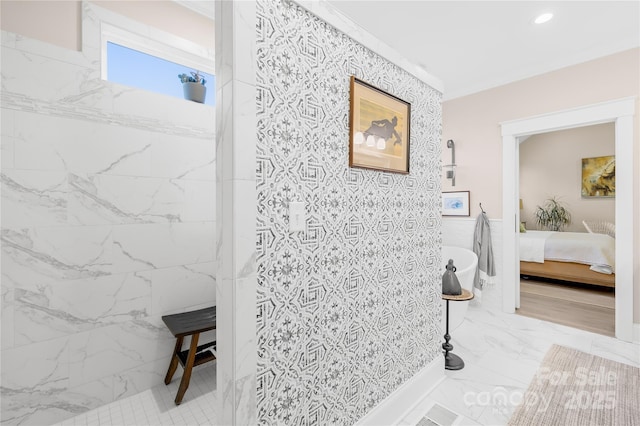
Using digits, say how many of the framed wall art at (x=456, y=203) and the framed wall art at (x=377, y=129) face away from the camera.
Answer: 0

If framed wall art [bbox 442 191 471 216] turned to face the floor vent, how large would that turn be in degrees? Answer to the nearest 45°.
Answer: approximately 45° to its left

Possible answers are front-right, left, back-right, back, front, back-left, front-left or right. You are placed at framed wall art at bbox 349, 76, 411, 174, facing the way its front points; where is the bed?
left

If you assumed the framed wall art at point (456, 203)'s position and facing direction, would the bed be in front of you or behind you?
behind

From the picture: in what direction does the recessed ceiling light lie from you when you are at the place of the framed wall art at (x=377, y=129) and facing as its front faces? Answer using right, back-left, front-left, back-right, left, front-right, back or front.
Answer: left

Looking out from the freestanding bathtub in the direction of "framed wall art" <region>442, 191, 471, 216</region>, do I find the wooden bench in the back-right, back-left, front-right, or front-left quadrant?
back-left

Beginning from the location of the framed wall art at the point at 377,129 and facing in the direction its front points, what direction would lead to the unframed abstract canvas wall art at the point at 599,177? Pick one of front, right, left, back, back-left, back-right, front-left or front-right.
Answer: left

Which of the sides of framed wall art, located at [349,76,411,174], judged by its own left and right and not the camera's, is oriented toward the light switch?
right

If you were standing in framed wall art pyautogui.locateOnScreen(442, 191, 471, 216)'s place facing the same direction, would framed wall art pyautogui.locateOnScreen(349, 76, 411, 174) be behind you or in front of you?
in front

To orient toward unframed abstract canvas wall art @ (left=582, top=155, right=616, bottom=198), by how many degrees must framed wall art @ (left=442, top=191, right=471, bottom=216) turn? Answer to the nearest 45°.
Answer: approximately 180°

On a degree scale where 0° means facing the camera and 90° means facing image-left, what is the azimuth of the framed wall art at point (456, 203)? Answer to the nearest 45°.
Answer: approximately 45°

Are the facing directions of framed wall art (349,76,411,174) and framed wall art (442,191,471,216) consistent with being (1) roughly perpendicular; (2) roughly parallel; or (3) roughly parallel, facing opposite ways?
roughly perpendicular

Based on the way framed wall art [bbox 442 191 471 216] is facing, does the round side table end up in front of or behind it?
in front

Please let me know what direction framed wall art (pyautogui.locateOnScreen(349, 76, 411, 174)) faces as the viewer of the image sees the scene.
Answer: facing the viewer and to the right of the viewer

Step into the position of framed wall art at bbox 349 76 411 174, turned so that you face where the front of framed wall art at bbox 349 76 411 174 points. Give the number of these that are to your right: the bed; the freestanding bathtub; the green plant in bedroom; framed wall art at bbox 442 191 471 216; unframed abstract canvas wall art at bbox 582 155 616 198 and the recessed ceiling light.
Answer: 0

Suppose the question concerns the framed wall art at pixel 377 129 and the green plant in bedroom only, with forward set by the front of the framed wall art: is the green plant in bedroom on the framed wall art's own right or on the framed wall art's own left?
on the framed wall art's own left

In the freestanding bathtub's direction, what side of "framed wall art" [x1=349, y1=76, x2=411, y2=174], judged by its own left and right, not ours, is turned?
left
